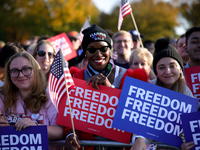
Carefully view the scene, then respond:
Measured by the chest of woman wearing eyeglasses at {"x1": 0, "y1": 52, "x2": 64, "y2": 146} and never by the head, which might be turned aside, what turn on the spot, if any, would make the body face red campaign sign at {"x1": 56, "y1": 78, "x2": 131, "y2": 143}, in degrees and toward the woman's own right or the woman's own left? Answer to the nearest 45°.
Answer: approximately 90° to the woman's own left

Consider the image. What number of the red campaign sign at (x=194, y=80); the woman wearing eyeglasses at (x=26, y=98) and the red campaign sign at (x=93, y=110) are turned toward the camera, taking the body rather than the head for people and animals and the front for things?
3

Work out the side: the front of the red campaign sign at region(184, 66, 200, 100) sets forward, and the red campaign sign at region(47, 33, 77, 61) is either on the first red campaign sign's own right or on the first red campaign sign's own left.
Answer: on the first red campaign sign's own right

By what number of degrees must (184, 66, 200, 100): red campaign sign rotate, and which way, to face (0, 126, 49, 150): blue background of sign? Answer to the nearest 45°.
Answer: approximately 45° to its right

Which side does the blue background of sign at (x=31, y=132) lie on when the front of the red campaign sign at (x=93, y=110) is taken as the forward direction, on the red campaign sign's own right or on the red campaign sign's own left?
on the red campaign sign's own right

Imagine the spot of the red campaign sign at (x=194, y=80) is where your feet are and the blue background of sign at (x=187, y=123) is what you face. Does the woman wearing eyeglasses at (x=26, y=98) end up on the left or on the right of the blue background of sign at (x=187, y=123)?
right

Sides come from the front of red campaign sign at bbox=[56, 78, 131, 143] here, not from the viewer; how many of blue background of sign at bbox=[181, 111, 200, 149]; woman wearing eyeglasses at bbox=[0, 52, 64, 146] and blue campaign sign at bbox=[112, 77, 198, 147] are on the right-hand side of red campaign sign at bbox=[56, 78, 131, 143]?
1

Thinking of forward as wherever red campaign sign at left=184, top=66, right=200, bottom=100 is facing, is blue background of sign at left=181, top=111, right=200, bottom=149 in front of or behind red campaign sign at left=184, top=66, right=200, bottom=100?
in front

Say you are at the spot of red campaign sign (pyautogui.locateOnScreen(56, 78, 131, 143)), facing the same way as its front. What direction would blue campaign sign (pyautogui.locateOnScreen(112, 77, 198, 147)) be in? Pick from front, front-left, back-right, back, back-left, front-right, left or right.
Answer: left

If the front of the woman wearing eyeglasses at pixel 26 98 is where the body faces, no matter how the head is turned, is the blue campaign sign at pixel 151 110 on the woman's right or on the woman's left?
on the woman's left

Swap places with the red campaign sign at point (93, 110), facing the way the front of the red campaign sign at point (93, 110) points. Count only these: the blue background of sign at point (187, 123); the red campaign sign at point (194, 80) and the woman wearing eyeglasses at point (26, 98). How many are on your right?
1

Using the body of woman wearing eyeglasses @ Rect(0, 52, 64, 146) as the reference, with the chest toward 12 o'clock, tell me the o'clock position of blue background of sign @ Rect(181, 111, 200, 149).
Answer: The blue background of sign is roughly at 10 o'clock from the woman wearing eyeglasses.

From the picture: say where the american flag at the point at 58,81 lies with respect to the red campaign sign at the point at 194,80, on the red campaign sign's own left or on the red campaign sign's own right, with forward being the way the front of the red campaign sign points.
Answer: on the red campaign sign's own right
